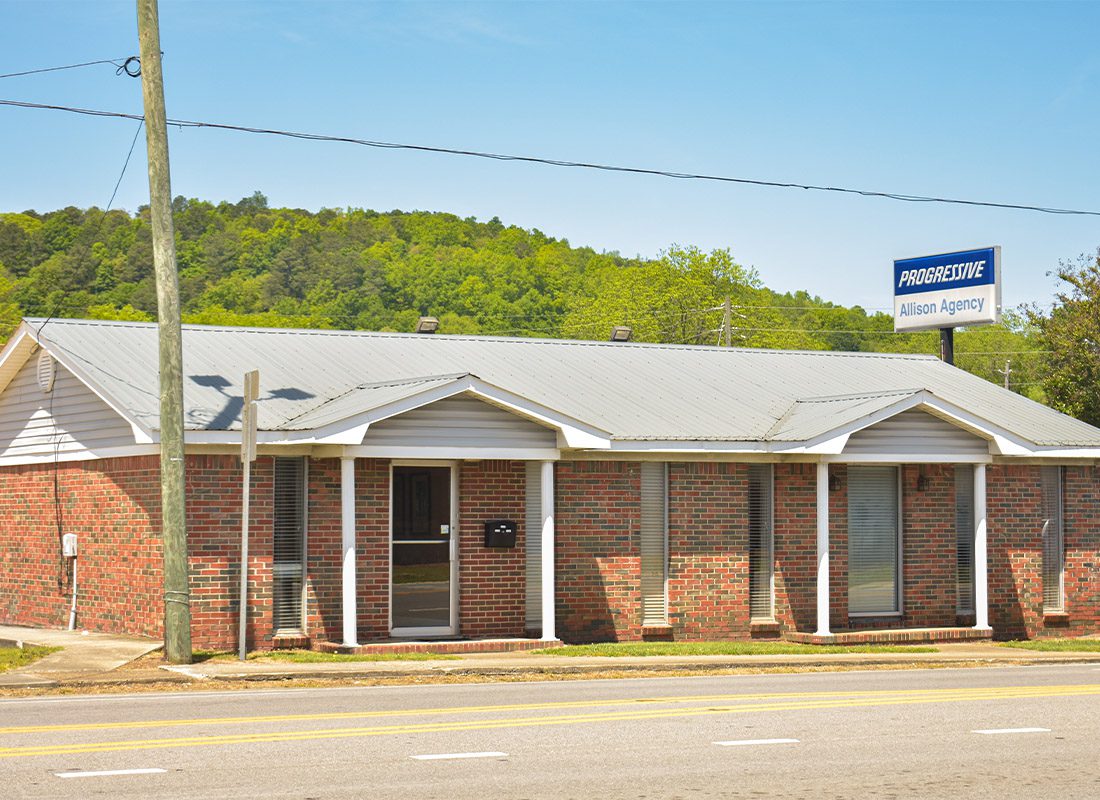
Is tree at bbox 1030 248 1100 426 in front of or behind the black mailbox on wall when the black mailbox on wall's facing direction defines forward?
behind

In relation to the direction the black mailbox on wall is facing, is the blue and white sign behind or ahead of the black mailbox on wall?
behind

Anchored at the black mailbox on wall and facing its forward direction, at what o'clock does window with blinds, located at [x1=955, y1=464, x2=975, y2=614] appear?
The window with blinds is roughly at 8 o'clock from the black mailbox on wall.

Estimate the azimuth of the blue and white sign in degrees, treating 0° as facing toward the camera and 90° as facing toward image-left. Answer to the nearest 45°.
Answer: approximately 45°

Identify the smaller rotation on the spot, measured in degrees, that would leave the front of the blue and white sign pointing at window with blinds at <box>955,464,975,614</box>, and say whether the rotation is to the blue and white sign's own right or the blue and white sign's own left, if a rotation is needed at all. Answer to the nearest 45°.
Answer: approximately 45° to the blue and white sign's own left

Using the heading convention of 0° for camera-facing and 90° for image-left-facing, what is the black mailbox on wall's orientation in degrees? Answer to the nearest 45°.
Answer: approximately 0°

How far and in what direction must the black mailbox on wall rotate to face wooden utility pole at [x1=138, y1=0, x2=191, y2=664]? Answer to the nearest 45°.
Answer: approximately 45° to its right
